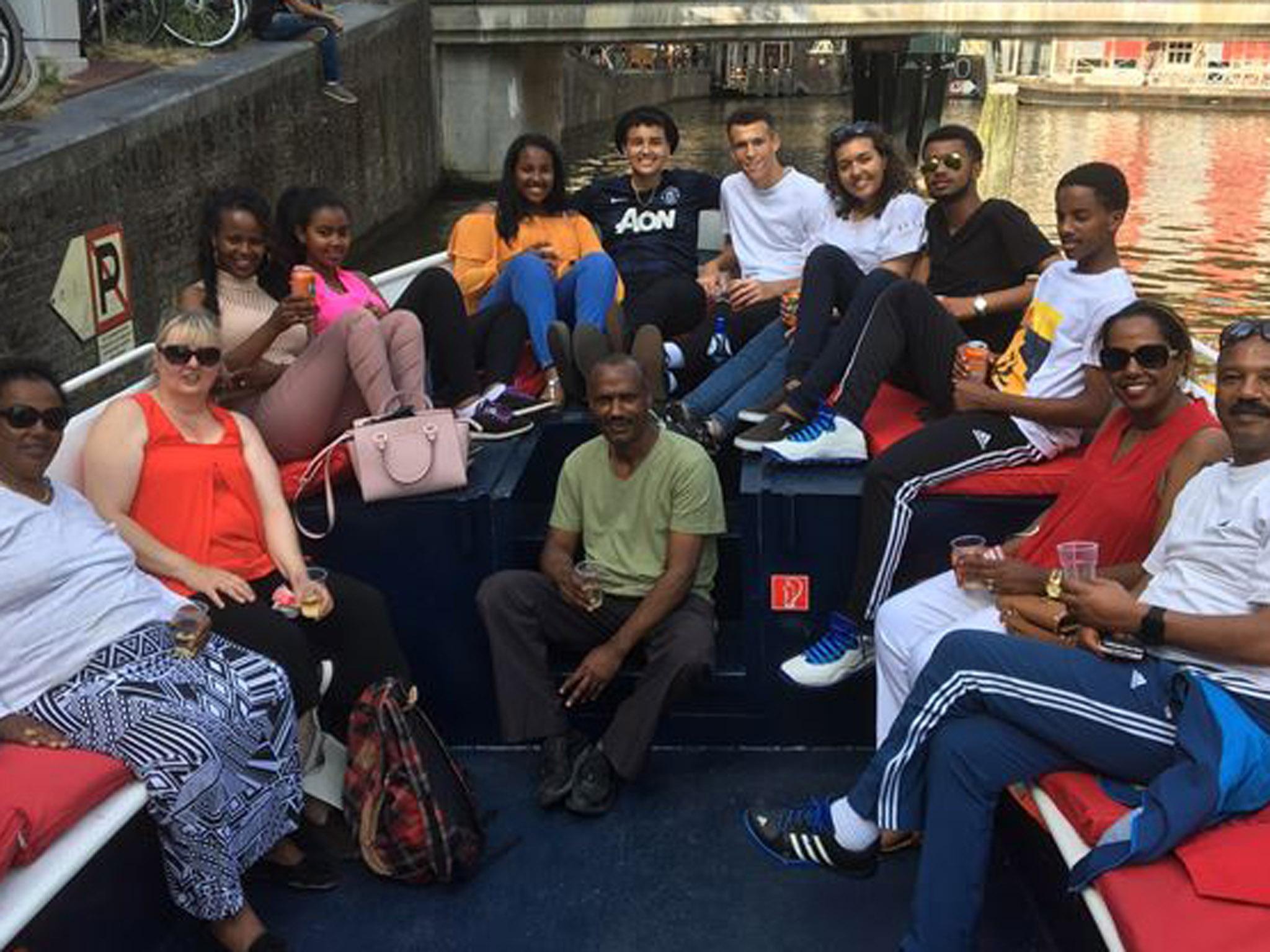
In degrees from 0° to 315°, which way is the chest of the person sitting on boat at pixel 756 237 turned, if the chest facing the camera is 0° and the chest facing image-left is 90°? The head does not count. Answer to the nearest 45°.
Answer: approximately 45°

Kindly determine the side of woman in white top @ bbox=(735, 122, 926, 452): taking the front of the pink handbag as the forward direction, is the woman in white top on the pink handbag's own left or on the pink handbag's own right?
on the pink handbag's own left

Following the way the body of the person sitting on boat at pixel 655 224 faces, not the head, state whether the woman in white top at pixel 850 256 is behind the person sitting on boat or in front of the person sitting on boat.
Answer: in front

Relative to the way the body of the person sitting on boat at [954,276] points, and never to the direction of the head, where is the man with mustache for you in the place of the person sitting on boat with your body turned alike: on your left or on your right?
on your left

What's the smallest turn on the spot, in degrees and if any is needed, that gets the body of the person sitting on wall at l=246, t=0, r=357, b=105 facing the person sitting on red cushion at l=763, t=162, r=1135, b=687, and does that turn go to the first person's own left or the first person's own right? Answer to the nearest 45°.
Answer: approximately 90° to the first person's own right

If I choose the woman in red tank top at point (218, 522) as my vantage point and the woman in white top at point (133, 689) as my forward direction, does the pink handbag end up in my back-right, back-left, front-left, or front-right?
back-left

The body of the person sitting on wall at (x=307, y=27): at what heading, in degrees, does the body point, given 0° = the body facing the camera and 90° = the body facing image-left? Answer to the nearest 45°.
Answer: approximately 270°

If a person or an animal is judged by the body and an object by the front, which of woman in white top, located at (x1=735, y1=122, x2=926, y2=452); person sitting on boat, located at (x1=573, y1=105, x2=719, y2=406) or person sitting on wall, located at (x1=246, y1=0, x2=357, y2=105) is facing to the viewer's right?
person sitting on wall, located at (x1=246, y1=0, x2=357, y2=105)

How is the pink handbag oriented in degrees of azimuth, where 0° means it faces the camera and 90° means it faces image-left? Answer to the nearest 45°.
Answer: approximately 0°

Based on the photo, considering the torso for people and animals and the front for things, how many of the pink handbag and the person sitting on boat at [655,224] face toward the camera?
2

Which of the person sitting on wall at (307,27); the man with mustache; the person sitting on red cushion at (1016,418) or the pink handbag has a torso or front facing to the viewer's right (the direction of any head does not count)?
the person sitting on wall at (307,27)
